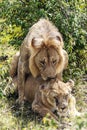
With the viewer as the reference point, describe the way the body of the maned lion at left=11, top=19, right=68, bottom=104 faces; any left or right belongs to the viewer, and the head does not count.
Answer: facing the viewer

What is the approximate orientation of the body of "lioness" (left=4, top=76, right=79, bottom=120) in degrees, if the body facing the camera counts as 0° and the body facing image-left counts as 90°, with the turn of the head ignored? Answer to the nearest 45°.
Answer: approximately 315°
